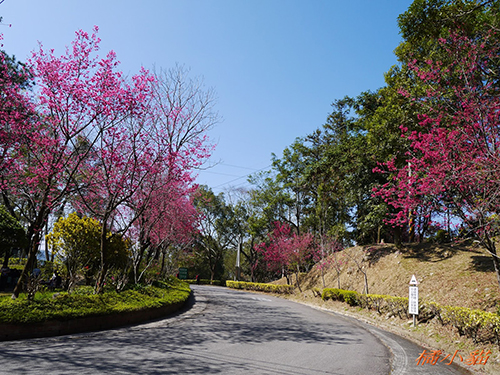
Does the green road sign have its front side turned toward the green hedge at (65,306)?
yes

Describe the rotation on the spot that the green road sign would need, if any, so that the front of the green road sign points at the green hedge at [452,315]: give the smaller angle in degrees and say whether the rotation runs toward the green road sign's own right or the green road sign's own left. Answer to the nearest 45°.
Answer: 0° — it already faces it

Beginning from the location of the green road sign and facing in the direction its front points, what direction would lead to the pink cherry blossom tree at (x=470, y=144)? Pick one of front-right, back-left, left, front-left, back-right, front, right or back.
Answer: front

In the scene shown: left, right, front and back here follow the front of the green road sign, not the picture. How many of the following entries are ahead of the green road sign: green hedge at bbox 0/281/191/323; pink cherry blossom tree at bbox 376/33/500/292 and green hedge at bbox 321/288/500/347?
3

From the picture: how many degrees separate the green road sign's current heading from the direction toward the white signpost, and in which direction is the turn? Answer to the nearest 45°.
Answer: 0° — it already faces it

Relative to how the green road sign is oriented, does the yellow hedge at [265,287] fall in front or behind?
in front

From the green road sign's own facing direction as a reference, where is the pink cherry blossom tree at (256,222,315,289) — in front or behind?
in front

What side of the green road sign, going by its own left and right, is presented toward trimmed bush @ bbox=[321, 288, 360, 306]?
front

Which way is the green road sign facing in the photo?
toward the camera
